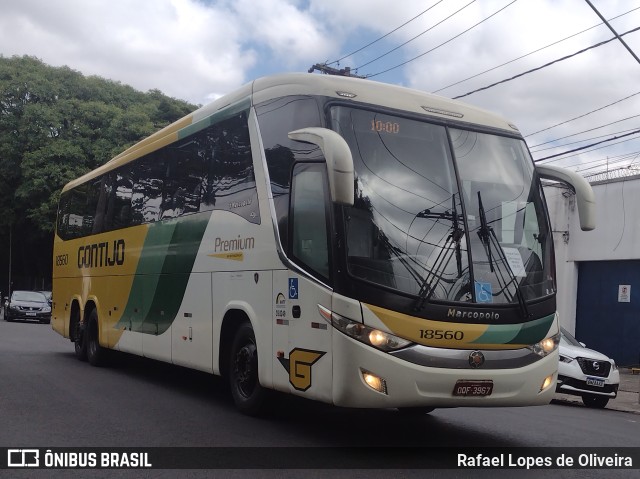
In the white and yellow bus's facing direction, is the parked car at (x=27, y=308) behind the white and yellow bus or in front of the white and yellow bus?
behind

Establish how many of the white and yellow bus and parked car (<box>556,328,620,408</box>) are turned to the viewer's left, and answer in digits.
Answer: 0

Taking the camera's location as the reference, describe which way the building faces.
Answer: facing the viewer and to the left of the viewer

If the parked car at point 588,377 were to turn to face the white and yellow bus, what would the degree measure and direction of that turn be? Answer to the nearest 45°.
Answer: approximately 45° to its right

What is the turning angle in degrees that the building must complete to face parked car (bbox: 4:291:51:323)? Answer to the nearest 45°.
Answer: approximately 45° to its right

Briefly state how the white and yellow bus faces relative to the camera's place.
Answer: facing the viewer and to the right of the viewer

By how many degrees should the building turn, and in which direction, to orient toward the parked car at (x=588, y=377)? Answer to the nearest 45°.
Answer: approximately 45° to its left

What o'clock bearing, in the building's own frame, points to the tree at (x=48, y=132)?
The tree is roughly at 2 o'clock from the building.

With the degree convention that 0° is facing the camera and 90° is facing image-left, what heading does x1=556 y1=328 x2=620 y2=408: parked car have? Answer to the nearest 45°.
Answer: approximately 315°
